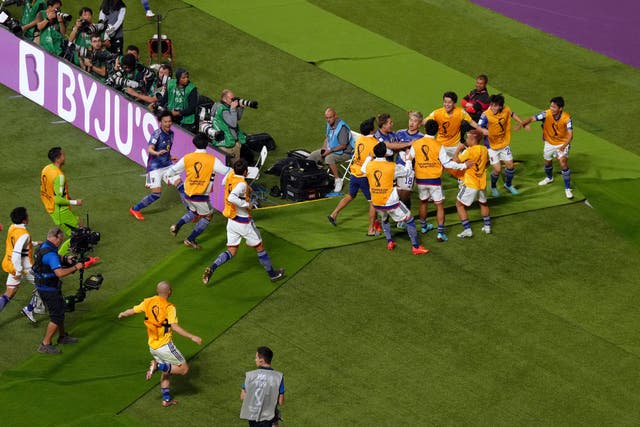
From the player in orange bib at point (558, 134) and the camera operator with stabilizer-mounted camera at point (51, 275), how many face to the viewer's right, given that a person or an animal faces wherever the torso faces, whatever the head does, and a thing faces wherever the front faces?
1

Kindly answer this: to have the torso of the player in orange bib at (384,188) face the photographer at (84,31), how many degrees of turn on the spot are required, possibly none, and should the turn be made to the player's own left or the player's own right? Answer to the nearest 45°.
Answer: approximately 90° to the player's own left

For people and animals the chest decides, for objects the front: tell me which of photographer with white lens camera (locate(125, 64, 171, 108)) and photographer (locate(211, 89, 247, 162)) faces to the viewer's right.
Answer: the photographer (locate(211, 89, 247, 162))

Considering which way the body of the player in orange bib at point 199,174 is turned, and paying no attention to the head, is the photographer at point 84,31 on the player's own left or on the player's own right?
on the player's own left

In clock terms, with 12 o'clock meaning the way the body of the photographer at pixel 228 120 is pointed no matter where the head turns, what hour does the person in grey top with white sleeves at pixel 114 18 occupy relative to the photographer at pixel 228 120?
the person in grey top with white sleeves at pixel 114 18 is roughly at 8 o'clock from the photographer at pixel 228 120.

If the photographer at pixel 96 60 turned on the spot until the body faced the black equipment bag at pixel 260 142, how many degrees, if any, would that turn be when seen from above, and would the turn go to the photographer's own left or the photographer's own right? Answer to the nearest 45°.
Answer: approximately 90° to the photographer's own left

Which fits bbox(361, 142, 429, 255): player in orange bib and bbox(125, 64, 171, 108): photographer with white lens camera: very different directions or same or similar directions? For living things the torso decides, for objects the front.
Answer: very different directions

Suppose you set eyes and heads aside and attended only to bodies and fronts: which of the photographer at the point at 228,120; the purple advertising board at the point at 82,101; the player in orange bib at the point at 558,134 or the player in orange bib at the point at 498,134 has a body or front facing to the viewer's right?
the photographer

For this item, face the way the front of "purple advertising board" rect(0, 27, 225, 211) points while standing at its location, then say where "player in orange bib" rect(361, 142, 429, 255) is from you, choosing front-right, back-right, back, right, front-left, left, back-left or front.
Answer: left

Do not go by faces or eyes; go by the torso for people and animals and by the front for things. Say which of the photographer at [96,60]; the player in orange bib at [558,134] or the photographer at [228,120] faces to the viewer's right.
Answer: the photographer at [228,120]

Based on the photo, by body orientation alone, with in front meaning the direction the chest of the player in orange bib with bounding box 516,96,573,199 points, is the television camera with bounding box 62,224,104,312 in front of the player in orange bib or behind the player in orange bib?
in front

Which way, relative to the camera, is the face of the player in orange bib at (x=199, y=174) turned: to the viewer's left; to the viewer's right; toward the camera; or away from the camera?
away from the camera

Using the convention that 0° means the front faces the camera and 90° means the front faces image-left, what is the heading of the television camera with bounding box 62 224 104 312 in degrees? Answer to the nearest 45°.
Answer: approximately 270°

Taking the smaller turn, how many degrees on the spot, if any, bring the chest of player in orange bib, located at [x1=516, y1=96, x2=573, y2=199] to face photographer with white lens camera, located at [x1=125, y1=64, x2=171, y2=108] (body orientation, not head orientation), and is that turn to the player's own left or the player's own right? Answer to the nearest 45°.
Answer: approximately 45° to the player's own right
